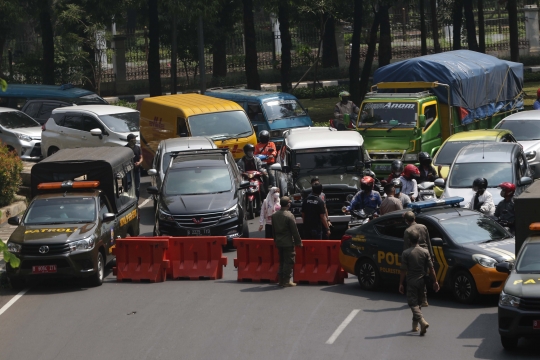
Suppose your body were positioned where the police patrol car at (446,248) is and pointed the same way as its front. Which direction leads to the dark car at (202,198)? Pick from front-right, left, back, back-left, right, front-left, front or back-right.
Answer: back

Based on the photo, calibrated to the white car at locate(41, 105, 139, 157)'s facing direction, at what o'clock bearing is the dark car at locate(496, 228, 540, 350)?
The dark car is roughly at 1 o'clock from the white car.

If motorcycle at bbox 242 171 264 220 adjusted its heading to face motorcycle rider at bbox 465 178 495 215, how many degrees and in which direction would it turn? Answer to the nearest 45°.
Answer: approximately 45° to its left

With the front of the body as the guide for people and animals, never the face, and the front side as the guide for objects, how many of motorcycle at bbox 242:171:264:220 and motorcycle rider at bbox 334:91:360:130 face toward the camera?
2

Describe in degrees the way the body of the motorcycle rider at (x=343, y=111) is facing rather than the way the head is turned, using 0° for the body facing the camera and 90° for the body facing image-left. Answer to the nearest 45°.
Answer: approximately 0°

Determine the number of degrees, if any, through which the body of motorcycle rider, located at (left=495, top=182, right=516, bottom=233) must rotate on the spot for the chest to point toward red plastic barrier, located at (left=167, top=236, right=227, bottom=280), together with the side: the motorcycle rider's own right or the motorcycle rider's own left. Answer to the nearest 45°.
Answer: approximately 45° to the motorcycle rider's own right

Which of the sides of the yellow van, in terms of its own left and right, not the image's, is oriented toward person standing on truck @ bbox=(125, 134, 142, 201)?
right
